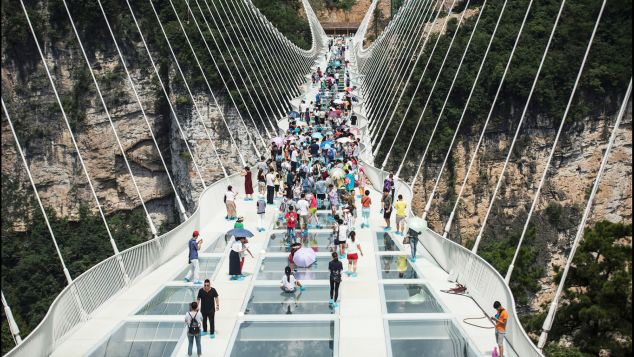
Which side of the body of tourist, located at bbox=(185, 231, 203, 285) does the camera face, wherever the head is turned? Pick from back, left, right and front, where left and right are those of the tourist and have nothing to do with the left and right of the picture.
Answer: right

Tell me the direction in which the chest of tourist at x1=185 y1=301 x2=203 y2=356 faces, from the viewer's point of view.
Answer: away from the camera

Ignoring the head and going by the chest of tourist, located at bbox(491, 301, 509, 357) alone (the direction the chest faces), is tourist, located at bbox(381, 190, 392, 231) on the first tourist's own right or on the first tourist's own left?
on the first tourist's own right

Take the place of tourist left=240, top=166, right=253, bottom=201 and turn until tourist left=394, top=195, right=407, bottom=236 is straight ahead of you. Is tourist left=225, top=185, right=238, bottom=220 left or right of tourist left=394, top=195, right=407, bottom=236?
right

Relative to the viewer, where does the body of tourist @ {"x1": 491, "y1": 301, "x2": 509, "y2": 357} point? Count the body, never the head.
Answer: to the viewer's left

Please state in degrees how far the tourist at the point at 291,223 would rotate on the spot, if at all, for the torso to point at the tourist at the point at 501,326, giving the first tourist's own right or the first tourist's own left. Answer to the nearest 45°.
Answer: approximately 45° to the first tourist's own left
